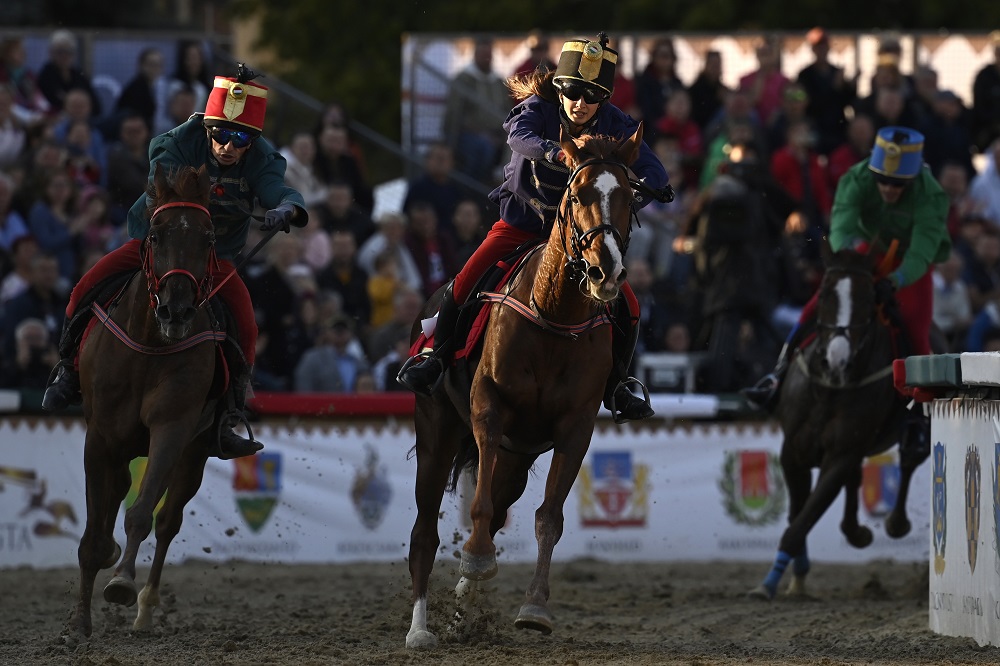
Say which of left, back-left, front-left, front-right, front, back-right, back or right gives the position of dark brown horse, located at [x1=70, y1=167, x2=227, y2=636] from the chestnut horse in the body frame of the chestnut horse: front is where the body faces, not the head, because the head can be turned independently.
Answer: back-right

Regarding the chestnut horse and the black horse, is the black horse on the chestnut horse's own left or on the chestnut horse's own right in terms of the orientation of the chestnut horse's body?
on the chestnut horse's own left

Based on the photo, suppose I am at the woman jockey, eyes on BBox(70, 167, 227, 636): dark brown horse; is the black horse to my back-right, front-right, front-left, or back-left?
back-right

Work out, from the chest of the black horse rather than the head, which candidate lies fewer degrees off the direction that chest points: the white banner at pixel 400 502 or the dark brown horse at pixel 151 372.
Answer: the dark brown horse

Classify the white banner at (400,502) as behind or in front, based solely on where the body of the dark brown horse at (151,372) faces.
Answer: behind

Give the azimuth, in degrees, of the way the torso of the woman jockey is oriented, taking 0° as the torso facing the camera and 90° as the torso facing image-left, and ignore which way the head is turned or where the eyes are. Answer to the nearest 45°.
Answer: approximately 0°

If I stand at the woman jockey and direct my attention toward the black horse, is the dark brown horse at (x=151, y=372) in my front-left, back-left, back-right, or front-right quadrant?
back-left

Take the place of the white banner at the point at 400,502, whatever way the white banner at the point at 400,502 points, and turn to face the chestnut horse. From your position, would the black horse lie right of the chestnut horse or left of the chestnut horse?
left

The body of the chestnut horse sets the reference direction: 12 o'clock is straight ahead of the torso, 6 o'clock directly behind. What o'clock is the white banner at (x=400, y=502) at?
The white banner is roughly at 7 o'clock from the chestnut horse.

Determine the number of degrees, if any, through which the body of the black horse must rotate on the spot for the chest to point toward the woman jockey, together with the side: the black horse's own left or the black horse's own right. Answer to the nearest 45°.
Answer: approximately 45° to the black horse's own right

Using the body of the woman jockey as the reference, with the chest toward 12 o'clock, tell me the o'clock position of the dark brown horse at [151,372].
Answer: The dark brown horse is roughly at 3 o'clock from the woman jockey.

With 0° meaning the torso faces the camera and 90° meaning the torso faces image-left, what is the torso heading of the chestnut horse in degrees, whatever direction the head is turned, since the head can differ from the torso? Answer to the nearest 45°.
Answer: approximately 315°
